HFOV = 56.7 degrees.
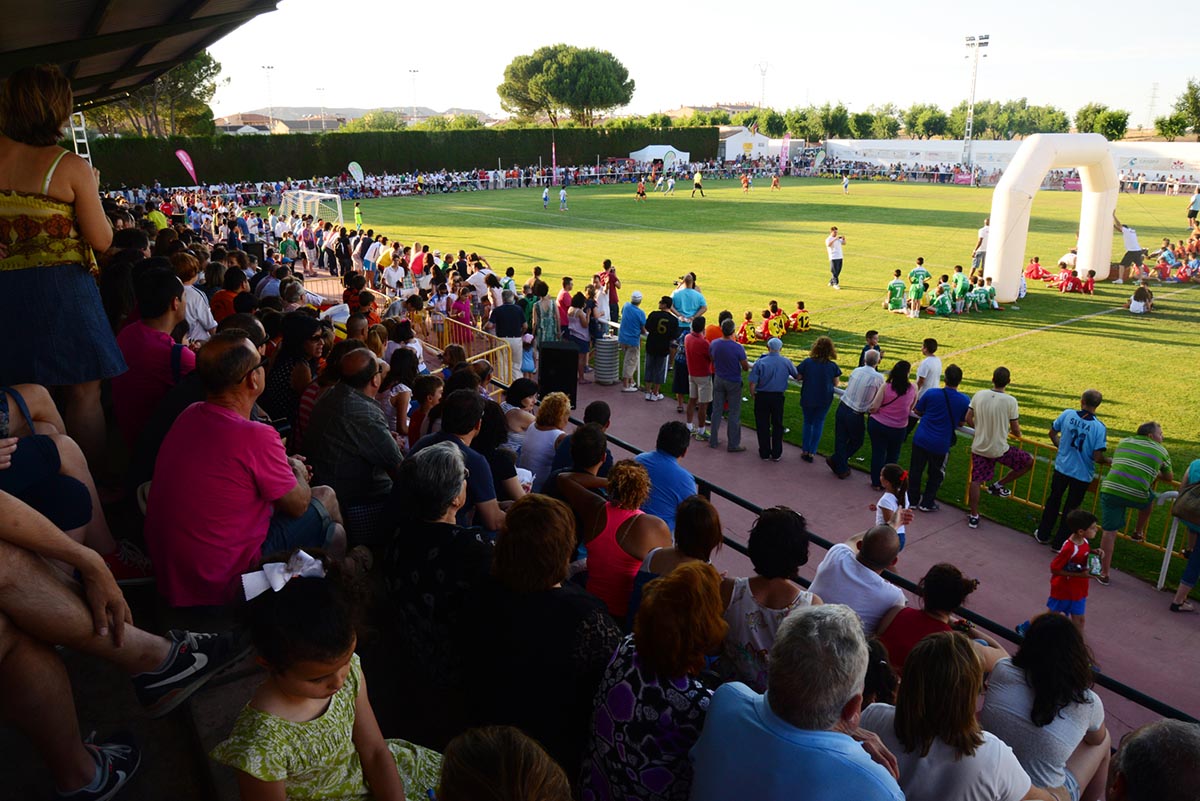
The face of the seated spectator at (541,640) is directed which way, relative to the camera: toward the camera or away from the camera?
away from the camera

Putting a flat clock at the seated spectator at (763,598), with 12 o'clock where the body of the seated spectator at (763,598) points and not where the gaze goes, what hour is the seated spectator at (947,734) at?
the seated spectator at (947,734) is roughly at 5 o'clock from the seated spectator at (763,598).

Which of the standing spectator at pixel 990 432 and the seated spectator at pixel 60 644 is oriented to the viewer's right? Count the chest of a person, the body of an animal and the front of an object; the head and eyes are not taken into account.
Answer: the seated spectator

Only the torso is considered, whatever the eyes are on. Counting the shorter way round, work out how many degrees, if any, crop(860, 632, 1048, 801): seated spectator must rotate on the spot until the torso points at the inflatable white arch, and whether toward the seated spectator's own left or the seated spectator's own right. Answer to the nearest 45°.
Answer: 0° — they already face it

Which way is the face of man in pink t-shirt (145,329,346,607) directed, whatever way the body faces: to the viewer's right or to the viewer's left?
to the viewer's right

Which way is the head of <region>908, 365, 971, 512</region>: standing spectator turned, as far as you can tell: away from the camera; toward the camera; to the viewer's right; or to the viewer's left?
away from the camera

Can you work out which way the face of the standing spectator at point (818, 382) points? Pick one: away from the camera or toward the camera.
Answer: away from the camera

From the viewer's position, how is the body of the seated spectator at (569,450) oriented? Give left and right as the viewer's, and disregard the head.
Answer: facing away from the viewer and to the right of the viewer

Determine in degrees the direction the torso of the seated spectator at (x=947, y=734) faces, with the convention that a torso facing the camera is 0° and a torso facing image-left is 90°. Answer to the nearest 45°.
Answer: approximately 180°

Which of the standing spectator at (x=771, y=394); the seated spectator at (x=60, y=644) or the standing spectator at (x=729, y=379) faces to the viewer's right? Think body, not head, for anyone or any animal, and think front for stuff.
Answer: the seated spectator
